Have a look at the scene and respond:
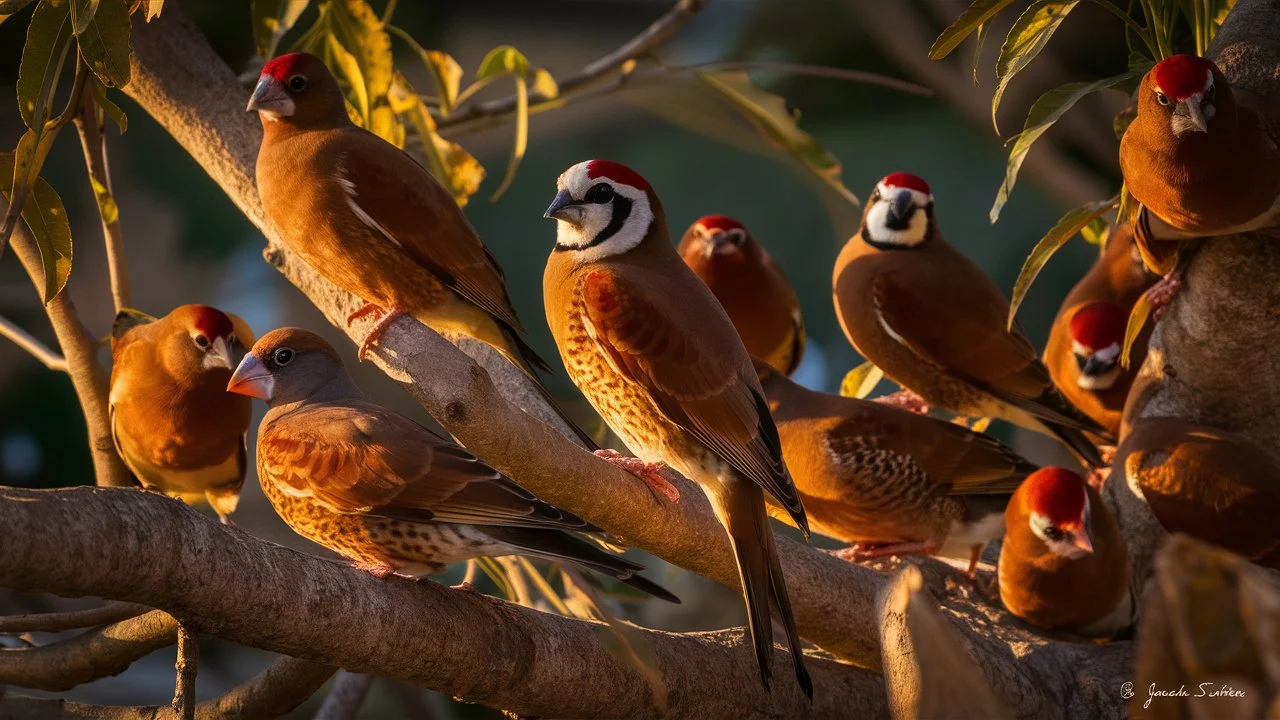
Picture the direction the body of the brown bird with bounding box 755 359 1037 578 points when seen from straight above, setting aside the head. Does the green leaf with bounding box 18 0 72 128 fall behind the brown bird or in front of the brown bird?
in front

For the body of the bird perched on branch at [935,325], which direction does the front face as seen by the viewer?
to the viewer's left

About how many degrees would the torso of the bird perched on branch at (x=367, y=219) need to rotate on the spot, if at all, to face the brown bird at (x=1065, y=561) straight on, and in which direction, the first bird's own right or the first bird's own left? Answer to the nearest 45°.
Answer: approximately 180°

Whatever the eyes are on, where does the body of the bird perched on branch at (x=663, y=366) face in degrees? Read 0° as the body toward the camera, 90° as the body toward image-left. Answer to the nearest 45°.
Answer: approximately 90°

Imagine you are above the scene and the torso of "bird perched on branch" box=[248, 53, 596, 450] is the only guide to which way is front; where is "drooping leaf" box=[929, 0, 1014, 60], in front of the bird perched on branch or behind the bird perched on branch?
behind

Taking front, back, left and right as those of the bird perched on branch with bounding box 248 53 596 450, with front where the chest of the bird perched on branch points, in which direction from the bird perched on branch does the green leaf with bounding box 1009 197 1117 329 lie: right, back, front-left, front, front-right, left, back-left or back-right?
back

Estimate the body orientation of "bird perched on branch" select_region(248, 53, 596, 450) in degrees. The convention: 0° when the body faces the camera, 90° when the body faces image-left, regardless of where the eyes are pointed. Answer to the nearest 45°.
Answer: approximately 90°

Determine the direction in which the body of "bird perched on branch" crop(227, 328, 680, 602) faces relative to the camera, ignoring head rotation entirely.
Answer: to the viewer's left

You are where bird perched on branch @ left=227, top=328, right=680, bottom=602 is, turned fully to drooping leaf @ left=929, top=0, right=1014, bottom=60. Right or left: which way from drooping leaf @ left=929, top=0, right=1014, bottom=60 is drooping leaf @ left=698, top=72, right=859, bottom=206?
left

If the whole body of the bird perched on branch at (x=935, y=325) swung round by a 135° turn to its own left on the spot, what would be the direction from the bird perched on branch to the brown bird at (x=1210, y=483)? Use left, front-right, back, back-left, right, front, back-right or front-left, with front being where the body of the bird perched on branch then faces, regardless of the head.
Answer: front

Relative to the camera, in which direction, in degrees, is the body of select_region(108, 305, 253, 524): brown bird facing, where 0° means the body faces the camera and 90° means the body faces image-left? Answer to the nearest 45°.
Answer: approximately 315°

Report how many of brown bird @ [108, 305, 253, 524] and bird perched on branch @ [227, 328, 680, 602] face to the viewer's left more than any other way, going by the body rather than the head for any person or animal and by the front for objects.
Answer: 1
